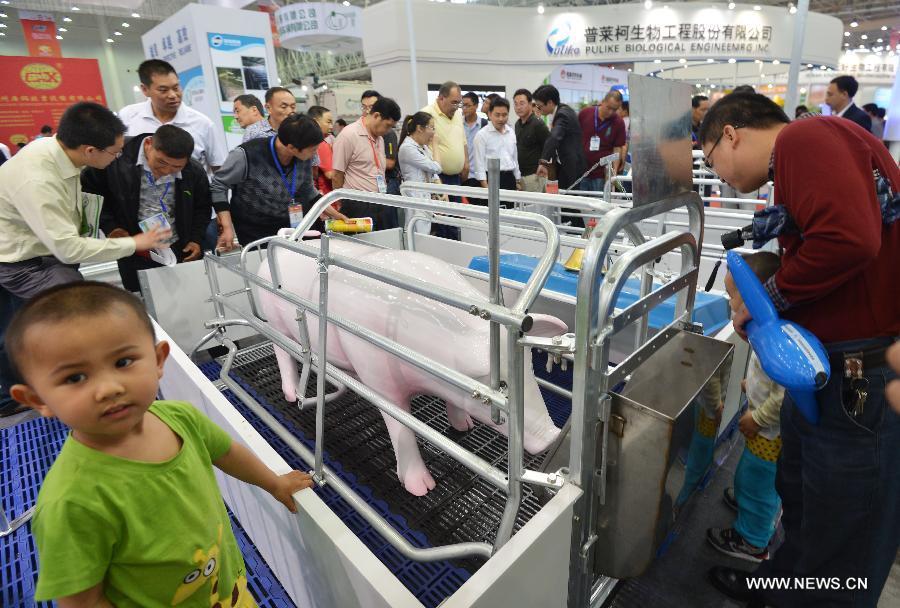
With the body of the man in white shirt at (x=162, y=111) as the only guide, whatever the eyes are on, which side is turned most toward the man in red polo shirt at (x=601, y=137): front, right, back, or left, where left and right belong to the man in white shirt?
left

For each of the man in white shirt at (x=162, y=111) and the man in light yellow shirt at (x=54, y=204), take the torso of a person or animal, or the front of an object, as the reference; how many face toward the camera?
1

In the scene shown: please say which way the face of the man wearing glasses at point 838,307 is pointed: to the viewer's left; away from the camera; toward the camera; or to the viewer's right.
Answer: to the viewer's left

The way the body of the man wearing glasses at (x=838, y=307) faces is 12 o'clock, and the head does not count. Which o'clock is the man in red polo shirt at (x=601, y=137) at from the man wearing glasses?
The man in red polo shirt is roughly at 2 o'clock from the man wearing glasses.

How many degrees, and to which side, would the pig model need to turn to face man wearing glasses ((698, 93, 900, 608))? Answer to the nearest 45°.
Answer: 0° — it already faces them

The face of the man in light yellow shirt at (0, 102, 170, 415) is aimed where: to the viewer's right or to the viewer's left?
to the viewer's right

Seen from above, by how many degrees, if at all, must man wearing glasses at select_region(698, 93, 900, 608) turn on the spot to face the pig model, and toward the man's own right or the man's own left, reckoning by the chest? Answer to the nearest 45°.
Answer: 0° — they already face it

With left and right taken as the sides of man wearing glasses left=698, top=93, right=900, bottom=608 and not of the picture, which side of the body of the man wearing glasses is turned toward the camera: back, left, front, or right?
left

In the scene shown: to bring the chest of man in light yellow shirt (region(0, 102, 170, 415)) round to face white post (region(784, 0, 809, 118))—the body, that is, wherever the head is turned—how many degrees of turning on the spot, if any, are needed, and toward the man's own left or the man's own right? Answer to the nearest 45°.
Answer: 0° — they already face it

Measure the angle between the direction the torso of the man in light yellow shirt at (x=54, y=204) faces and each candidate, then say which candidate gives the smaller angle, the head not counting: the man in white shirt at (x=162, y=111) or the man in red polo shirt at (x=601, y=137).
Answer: the man in red polo shirt

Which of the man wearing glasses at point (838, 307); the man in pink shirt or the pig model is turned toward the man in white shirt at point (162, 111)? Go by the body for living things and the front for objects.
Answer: the man wearing glasses

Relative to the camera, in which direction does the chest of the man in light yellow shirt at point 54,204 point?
to the viewer's right

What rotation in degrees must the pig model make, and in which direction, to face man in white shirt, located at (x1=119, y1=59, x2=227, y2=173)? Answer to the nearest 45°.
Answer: approximately 180°

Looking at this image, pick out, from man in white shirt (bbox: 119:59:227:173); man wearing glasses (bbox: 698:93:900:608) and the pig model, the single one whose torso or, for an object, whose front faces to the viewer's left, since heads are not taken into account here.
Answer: the man wearing glasses

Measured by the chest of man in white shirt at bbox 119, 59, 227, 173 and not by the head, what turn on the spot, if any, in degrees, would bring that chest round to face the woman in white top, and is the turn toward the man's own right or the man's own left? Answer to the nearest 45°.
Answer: approximately 90° to the man's own left

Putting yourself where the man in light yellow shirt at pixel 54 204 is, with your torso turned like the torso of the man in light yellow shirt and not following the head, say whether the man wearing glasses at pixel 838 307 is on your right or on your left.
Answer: on your right
